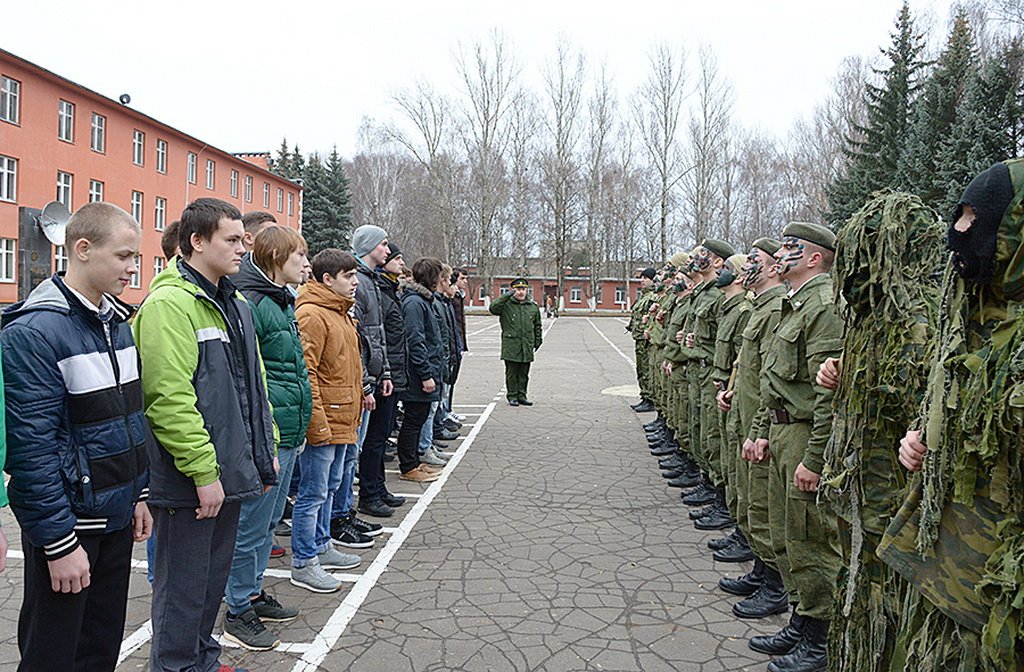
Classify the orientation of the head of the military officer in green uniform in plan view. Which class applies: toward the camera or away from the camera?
toward the camera

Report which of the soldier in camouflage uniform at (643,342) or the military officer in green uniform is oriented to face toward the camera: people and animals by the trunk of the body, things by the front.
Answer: the military officer in green uniform

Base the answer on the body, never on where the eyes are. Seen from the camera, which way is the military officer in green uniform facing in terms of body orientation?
toward the camera

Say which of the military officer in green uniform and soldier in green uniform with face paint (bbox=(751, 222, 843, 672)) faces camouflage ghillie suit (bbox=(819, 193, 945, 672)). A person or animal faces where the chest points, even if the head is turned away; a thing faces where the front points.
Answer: the military officer in green uniform

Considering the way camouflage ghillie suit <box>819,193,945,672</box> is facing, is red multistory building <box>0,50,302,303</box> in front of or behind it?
in front

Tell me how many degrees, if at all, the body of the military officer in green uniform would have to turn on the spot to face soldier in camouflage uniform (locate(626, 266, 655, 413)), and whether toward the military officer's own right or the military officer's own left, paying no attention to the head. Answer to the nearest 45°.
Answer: approximately 90° to the military officer's own left

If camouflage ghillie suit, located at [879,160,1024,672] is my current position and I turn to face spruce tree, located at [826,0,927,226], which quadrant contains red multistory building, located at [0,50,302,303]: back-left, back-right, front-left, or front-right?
front-left

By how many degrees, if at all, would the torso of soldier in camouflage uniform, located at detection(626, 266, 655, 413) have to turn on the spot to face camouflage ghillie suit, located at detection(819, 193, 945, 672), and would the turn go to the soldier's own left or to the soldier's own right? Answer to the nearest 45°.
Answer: approximately 90° to the soldier's own left

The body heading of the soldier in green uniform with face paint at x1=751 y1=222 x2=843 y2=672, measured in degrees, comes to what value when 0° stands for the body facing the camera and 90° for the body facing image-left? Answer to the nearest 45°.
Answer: approximately 90°

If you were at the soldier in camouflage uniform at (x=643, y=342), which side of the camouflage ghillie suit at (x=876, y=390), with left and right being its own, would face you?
right

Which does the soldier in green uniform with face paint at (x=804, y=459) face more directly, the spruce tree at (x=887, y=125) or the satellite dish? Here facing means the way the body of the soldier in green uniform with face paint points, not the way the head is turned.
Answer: the satellite dish

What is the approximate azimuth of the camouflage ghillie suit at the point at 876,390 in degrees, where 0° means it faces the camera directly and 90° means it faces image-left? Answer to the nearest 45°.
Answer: approximately 90°

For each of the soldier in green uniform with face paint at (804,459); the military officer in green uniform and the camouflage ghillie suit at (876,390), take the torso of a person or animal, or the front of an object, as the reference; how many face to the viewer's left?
2

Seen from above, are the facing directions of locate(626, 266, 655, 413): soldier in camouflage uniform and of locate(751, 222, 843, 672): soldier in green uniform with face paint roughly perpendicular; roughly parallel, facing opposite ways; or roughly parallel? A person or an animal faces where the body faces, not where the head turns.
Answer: roughly parallel

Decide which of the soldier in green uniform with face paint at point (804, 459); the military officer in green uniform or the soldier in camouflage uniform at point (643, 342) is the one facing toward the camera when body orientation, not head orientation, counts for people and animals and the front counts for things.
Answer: the military officer in green uniform
